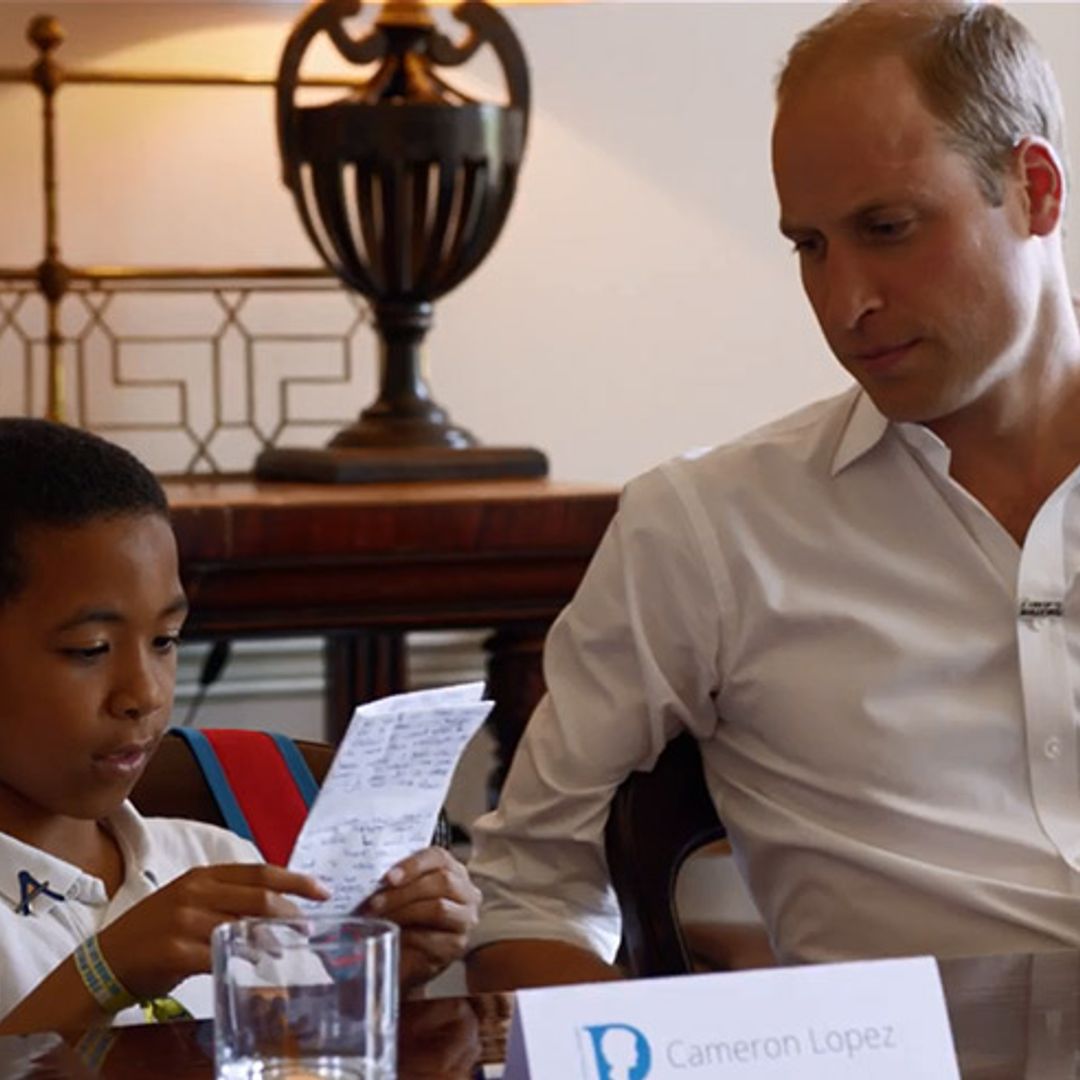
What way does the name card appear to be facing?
toward the camera

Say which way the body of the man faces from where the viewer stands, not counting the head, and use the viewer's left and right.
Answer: facing the viewer

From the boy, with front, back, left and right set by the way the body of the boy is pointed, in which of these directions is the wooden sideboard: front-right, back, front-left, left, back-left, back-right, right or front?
back-left

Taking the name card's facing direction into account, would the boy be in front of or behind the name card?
behind

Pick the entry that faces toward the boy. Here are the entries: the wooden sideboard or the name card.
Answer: the wooden sideboard

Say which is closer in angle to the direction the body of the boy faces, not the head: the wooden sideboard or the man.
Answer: the man

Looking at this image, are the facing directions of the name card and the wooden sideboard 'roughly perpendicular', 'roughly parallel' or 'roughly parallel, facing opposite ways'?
roughly parallel

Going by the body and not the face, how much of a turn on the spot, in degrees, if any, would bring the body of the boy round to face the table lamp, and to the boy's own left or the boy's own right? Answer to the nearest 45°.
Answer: approximately 135° to the boy's own left

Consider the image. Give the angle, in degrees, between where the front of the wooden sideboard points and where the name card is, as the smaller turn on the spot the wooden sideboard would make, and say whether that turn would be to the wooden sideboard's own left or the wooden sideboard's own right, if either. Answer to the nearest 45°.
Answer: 0° — it already faces it

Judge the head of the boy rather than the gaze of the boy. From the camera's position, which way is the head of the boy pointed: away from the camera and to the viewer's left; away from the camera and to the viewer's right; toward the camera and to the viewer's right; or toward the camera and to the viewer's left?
toward the camera and to the viewer's right

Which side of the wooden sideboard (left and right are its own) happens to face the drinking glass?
front

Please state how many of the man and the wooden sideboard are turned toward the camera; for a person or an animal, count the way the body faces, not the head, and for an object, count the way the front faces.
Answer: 2

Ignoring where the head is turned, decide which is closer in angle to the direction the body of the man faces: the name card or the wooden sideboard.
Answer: the name card
